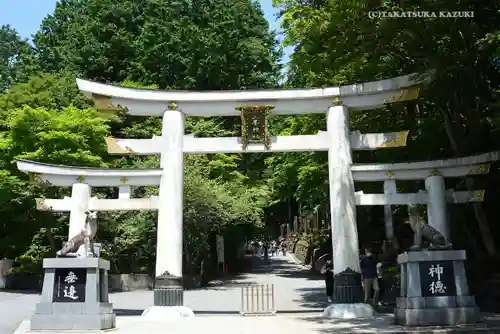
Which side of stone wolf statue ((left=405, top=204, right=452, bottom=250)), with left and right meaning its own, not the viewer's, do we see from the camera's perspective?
left

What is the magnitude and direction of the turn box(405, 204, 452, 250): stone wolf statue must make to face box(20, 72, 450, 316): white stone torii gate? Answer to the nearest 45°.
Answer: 0° — it already faces it

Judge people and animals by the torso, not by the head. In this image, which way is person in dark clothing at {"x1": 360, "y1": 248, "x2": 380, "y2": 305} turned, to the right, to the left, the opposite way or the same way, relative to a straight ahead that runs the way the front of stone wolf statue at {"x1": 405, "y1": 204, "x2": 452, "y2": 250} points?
to the left

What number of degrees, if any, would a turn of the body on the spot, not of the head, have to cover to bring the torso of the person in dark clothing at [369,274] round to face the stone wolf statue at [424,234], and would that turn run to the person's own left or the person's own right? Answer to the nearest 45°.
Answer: approximately 45° to the person's own left

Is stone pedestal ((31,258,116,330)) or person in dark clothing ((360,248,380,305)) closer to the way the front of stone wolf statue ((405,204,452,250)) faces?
the stone pedestal

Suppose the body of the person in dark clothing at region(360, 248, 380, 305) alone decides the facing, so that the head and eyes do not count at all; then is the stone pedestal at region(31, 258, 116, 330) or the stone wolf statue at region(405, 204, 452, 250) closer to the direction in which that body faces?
the stone wolf statue

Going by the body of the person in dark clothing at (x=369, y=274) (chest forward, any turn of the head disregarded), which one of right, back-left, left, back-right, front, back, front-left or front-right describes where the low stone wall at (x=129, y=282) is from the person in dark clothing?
back-right

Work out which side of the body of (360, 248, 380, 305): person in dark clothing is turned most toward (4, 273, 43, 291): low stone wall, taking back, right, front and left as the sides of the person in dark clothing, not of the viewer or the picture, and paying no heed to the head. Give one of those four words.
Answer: right

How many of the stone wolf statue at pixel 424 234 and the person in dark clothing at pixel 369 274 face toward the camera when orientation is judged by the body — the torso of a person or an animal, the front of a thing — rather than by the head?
1

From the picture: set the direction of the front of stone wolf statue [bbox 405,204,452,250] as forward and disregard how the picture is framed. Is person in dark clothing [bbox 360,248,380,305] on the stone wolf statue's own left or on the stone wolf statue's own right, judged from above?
on the stone wolf statue's own right

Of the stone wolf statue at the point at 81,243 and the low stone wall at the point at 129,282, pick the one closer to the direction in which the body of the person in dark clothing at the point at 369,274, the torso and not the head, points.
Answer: the stone wolf statue

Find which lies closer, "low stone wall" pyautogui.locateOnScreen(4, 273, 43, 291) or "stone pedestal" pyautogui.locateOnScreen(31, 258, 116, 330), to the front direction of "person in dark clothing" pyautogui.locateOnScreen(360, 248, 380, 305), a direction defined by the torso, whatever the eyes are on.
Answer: the stone pedestal

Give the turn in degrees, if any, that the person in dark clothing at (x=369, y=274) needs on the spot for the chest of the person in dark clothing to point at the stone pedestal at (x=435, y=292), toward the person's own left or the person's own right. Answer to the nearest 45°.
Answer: approximately 45° to the person's own left
